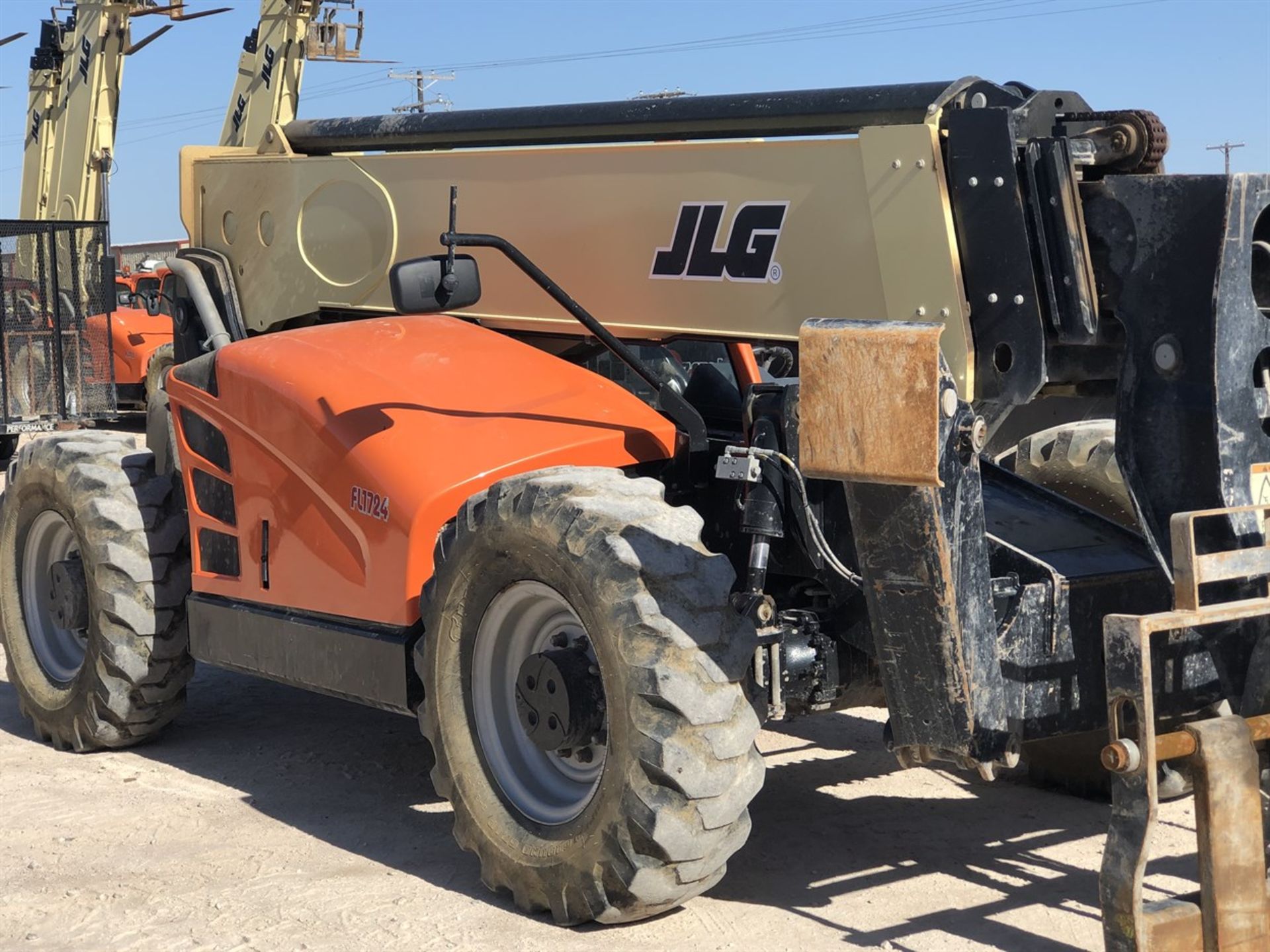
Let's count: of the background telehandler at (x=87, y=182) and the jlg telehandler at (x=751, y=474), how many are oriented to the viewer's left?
0

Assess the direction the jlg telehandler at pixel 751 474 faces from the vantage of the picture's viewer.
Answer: facing the viewer and to the right of the viewer

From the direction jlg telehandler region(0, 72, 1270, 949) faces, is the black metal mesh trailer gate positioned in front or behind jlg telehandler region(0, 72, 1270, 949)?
behind
